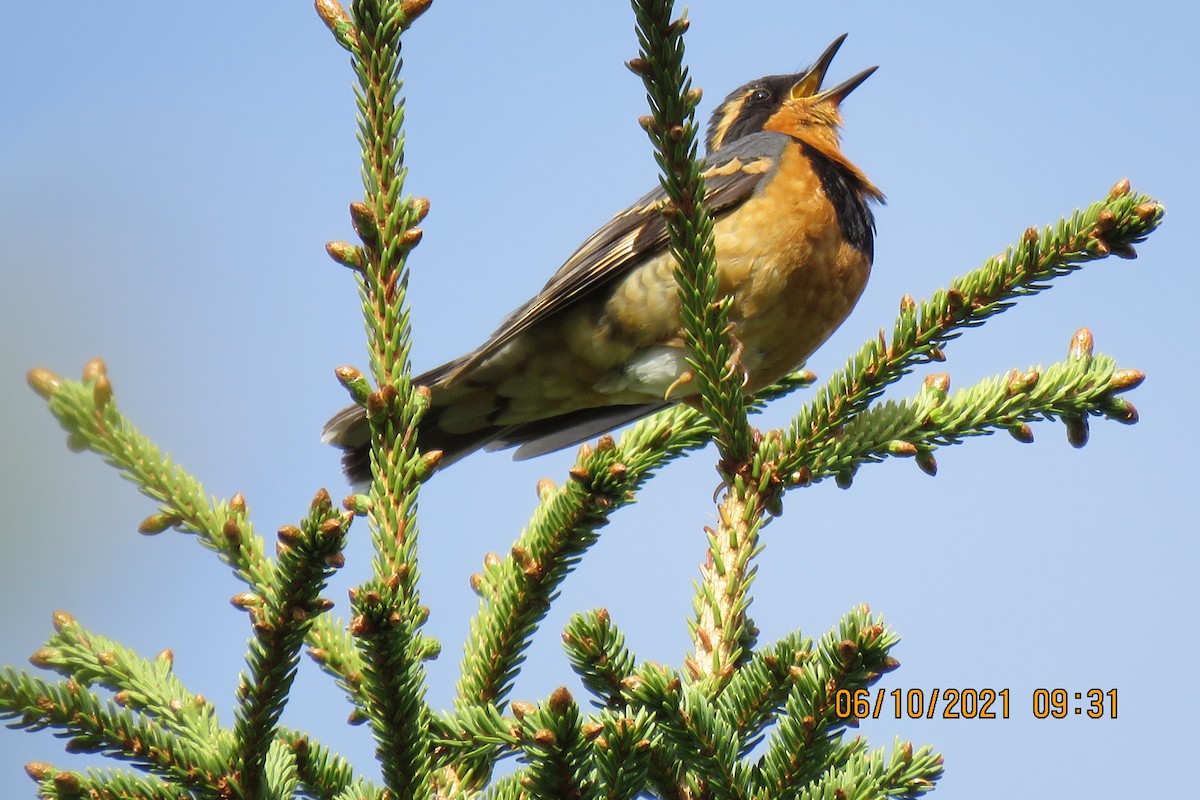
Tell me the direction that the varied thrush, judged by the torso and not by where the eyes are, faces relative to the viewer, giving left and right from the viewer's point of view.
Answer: facing to the right of the viewer

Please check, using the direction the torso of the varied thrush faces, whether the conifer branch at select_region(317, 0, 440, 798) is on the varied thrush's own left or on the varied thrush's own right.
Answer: on the varied thrush's own right
